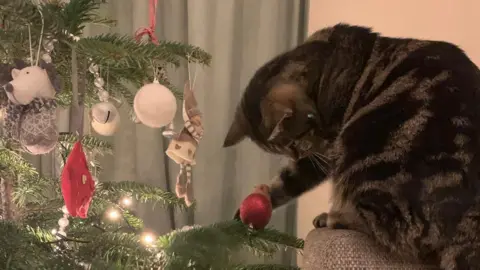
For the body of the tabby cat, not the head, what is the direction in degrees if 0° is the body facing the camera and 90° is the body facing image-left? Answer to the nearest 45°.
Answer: approximately 90°
